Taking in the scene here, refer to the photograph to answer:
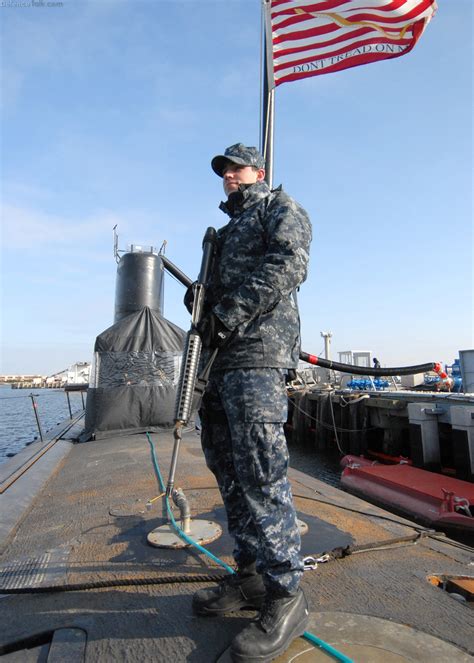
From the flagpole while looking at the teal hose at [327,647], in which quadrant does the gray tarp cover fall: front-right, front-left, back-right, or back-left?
back-right

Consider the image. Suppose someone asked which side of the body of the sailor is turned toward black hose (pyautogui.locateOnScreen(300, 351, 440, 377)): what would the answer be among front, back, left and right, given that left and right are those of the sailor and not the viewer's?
back

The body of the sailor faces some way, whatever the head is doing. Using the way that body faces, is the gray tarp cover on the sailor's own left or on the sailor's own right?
on the sailor's own right
